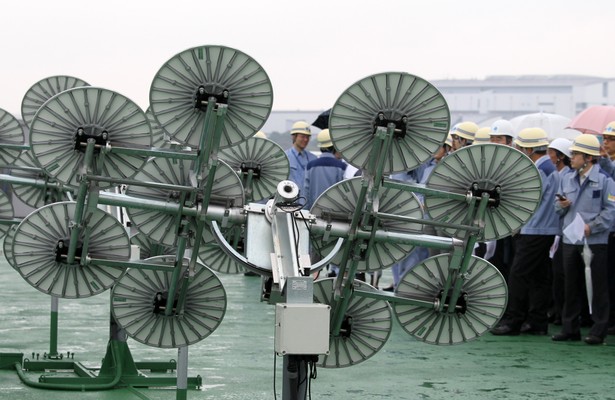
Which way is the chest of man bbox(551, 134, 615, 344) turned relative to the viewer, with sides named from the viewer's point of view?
facing the viewer and to the left of the viewer

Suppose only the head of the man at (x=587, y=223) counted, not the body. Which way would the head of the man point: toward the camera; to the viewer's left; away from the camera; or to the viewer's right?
to the viewer's left

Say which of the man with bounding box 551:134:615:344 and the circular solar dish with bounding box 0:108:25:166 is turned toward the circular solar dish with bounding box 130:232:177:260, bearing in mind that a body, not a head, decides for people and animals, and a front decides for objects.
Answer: the man

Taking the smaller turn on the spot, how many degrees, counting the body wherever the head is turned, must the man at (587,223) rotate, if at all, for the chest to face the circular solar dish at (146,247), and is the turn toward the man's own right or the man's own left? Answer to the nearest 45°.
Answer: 0° — they already face it

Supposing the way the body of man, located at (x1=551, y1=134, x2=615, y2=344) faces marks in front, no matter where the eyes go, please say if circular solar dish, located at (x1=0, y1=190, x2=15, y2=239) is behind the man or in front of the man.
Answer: in front
